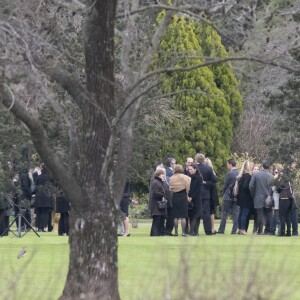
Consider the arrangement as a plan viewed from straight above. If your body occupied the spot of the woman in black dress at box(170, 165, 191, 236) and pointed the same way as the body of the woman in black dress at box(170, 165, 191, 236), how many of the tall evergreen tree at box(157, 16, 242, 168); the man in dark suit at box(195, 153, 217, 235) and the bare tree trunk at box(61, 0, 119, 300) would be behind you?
1

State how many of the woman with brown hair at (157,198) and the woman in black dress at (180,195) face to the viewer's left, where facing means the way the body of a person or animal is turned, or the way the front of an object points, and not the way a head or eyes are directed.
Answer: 0
